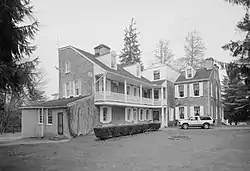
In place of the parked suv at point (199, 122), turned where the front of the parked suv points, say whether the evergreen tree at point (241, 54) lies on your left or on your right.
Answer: on your left

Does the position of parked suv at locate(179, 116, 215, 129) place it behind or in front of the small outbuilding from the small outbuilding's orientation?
behind

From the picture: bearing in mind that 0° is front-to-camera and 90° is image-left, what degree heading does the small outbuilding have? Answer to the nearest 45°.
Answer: approximately 45°
